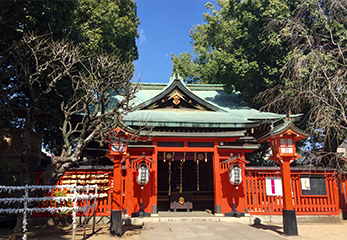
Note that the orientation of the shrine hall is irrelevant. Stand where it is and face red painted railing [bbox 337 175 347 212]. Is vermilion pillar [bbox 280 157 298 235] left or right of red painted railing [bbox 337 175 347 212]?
right

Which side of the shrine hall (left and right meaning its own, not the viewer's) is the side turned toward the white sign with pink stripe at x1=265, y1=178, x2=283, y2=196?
left

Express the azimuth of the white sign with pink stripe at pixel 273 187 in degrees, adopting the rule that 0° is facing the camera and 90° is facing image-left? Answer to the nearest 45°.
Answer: approximately 0°

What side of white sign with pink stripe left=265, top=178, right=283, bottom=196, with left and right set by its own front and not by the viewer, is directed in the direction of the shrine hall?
right

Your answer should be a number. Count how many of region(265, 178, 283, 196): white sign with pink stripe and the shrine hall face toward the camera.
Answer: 2

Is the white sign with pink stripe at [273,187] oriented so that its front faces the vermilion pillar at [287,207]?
yes

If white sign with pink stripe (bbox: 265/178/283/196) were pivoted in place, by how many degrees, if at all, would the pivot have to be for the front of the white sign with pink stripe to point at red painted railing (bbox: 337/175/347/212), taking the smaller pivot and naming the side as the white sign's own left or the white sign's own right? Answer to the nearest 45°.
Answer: approximately 135° to the white sign's own left

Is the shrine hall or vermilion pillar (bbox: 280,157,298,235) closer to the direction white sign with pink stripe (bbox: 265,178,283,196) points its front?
the vermilion pillar

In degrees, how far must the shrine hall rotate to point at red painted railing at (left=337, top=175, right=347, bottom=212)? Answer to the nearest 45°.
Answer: approximately 90° to its left
